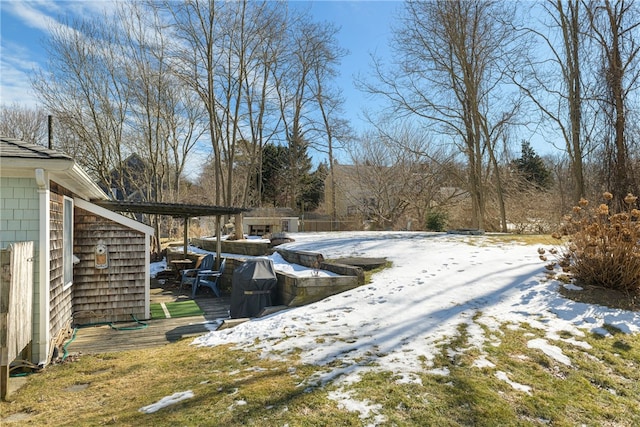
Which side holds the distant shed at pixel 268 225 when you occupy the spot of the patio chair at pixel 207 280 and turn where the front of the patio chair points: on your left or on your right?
on your right

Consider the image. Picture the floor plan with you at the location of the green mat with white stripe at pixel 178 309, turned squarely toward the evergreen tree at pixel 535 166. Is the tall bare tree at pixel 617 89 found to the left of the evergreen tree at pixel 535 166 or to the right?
right

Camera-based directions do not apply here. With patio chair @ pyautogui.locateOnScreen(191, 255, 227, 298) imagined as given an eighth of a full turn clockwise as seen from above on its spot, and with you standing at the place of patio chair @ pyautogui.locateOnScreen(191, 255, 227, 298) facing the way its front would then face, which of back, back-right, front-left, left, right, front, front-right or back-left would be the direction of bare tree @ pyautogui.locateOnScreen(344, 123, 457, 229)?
right

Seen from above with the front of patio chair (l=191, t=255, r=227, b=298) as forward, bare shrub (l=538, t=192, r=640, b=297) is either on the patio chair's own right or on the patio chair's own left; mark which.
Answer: on the patio chair's own left

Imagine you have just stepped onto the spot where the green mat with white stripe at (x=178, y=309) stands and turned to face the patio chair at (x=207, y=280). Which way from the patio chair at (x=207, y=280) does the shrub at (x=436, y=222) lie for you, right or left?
right

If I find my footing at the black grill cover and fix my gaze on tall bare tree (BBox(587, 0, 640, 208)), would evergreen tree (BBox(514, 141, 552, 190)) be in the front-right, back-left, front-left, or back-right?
front-left

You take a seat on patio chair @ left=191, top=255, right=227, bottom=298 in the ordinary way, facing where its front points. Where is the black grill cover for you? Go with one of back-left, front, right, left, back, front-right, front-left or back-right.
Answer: left

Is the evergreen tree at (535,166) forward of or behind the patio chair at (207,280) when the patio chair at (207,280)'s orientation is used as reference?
behind

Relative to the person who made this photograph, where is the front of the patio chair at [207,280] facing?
facing to the left of the viewer
